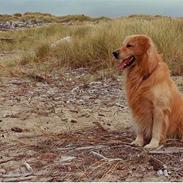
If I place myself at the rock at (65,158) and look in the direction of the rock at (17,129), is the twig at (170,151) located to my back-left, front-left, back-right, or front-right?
back-right

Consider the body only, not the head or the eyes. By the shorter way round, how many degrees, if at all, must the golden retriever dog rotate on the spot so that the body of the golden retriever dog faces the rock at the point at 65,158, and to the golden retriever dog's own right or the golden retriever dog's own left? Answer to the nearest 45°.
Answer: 0° — it already faces it

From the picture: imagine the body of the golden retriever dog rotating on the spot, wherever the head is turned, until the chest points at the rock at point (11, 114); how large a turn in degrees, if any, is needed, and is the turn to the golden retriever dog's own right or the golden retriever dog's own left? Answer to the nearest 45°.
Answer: approximately 90° to the golden retriever dog's own right

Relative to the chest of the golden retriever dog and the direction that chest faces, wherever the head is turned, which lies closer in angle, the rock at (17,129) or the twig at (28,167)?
the twig

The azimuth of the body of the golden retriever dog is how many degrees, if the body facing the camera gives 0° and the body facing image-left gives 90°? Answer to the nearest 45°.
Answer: approximately 45°
